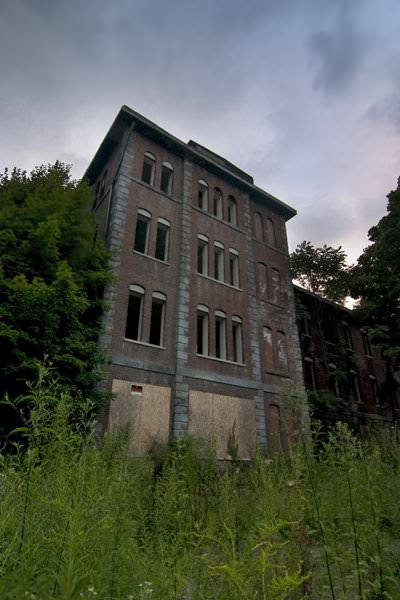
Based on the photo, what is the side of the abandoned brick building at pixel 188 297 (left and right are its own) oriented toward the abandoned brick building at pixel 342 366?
left

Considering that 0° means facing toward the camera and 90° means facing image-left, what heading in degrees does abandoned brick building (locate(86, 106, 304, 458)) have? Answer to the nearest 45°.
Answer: approximately 315°

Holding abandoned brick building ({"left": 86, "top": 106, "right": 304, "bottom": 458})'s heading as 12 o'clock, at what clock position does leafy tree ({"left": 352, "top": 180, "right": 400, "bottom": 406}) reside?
The leafy tree is roughly at 10 o'clock from the abandoned brick building.
